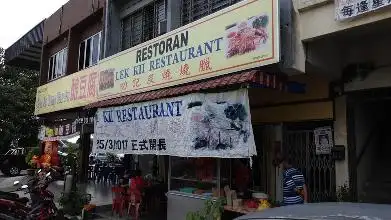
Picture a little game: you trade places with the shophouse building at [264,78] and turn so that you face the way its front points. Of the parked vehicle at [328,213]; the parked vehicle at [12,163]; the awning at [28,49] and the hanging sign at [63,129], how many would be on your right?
3

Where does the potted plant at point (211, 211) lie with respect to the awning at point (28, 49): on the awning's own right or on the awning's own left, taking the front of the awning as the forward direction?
on the awning's own left

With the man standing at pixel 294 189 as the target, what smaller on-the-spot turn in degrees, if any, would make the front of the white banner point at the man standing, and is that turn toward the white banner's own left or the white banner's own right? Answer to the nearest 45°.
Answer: approximately 135° to the white banner's own left

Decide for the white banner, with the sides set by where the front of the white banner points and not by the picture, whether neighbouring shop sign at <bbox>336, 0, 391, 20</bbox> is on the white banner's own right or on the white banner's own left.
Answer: on the white banner's own left

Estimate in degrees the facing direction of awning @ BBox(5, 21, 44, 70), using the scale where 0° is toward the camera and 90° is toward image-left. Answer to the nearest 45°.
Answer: approximately 45°

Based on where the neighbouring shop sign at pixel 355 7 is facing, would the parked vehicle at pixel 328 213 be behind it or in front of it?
in front

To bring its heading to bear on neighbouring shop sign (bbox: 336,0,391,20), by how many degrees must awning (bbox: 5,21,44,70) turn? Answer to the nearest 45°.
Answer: approximately 45° to its left

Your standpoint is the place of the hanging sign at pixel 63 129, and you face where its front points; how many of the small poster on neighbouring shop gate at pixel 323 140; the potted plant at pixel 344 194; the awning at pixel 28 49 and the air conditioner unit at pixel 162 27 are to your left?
3

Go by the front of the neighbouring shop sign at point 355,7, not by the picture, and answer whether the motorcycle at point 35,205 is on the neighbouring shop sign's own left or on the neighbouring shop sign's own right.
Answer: on the neighbouring shop sign's own right

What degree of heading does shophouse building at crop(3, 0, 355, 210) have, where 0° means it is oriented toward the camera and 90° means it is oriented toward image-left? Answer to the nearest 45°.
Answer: approximately 45°

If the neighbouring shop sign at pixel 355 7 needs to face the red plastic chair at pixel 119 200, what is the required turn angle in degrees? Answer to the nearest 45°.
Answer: approximately 90° to its right
